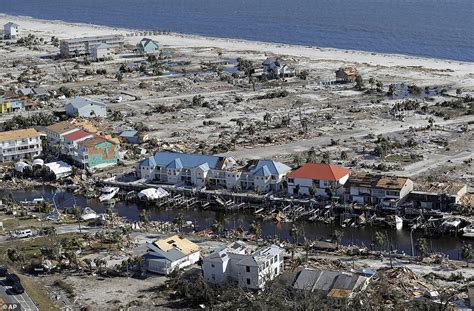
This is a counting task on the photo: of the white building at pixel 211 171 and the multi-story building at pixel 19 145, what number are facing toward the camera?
2

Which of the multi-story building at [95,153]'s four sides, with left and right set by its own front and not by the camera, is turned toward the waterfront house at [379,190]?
left

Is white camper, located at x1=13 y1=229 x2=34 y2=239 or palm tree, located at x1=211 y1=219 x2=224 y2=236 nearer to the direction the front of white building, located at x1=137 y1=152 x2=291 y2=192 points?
the palm tree

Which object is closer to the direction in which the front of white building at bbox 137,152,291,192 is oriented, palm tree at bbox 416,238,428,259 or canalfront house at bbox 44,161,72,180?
the palm tree

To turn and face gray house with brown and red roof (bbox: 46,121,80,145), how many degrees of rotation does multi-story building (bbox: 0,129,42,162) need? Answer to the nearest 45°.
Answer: approximately 90° to its left

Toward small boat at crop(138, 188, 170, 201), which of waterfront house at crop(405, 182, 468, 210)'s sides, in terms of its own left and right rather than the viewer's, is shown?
right

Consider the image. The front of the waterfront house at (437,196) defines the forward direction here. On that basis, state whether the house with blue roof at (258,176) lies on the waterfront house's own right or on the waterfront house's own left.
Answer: on the waterfront house's own right

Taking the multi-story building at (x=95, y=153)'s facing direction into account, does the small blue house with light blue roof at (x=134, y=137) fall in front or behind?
behind

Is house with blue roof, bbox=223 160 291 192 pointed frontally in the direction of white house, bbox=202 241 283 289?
yes

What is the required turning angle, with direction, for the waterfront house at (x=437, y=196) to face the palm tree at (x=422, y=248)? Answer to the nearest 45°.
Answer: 0° — it already faces it
